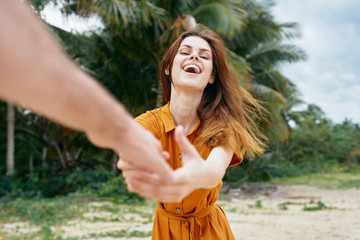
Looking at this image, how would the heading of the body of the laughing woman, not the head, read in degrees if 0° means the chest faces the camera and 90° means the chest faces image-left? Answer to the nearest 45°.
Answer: approximately 0°

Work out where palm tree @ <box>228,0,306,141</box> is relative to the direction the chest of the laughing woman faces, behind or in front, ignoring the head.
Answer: behind
